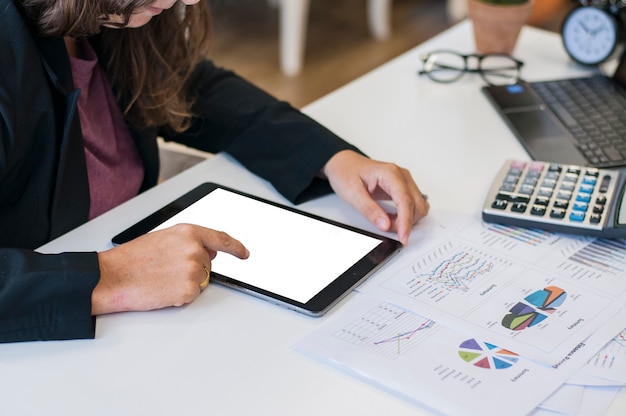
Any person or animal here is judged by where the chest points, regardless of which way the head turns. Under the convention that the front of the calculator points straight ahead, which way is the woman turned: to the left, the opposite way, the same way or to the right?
the opposite way

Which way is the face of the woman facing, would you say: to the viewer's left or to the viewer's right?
to the viewer's right

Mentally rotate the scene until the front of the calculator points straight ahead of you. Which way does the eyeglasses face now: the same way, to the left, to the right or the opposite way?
to the left

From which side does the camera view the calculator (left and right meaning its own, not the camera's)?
left

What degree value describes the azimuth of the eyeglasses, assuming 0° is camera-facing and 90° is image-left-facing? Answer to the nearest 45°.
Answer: approximately 0°

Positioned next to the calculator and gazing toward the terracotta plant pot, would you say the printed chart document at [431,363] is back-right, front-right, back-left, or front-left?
back-left
